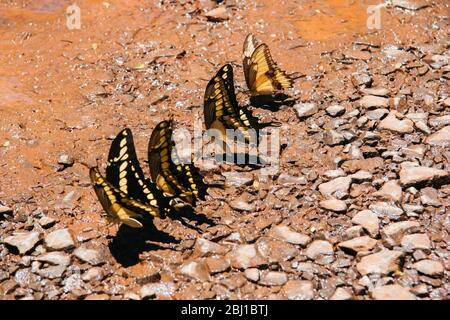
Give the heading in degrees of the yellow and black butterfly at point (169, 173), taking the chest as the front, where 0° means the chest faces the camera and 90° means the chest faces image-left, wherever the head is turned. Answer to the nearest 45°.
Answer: approximately 90°

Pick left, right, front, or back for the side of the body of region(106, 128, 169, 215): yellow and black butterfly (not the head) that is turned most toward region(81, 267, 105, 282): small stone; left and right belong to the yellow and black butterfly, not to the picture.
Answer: left

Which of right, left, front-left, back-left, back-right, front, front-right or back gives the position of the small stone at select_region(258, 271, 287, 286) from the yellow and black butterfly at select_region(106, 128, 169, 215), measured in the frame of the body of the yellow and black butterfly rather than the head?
back-left

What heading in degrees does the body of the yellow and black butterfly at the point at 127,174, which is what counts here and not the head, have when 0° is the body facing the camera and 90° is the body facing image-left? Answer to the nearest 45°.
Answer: approximately 90°

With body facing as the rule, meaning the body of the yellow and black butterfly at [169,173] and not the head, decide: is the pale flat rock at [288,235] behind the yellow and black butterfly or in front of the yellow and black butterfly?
behind

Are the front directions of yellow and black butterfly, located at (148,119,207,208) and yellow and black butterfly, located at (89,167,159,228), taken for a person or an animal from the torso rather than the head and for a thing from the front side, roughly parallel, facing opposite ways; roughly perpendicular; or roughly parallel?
roughly parallel

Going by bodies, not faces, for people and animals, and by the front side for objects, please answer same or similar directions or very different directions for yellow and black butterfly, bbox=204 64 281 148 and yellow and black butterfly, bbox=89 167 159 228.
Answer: same or similar directions

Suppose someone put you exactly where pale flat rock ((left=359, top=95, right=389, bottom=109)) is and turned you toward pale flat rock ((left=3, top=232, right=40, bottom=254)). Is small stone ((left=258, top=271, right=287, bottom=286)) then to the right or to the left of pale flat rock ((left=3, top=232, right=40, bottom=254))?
left

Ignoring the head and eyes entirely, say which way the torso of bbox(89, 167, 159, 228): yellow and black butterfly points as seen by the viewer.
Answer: to the viewer's left

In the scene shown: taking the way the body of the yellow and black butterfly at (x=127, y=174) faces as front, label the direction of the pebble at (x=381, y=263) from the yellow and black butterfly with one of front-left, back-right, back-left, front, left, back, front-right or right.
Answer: back-left

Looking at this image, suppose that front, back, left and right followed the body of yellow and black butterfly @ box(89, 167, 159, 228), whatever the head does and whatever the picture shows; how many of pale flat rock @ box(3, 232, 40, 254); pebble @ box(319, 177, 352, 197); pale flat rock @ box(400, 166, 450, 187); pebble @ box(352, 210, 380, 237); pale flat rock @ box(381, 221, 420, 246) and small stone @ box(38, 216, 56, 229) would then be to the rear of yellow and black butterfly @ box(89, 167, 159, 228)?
4

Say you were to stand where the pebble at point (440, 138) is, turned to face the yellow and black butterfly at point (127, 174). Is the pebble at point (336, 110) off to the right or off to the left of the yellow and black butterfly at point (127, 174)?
right

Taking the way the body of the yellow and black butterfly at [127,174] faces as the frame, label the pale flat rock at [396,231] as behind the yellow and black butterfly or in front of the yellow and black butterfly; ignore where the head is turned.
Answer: behind

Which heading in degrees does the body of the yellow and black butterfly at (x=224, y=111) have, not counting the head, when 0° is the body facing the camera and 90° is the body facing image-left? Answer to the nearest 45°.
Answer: approximately 90°

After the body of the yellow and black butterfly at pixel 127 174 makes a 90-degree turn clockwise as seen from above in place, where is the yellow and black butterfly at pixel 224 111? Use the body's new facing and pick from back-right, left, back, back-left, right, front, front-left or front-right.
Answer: front-right

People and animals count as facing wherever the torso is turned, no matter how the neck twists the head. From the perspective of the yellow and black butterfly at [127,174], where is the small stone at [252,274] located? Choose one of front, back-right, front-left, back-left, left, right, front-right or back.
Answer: back-left
